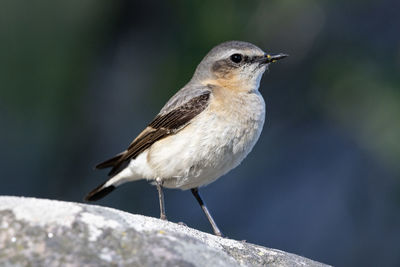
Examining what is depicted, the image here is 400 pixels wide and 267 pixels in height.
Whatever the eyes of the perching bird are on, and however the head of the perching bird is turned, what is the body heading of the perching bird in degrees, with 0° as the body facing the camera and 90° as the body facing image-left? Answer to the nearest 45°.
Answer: approximately 270°
